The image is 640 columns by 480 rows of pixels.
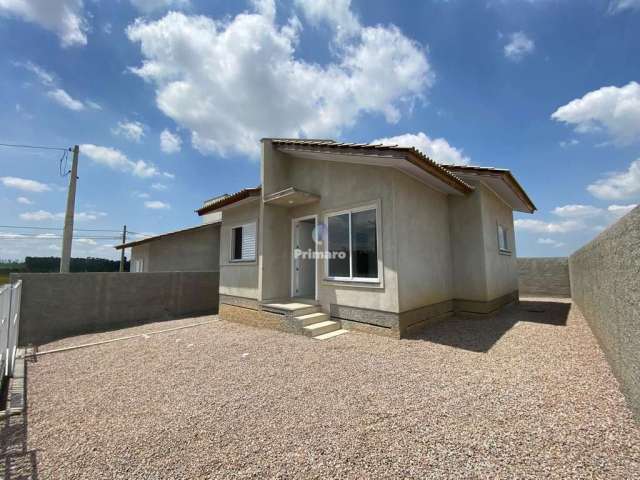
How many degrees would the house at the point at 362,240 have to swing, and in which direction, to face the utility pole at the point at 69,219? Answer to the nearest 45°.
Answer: approximately 45° to its right

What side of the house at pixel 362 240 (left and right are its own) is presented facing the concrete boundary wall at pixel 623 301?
left

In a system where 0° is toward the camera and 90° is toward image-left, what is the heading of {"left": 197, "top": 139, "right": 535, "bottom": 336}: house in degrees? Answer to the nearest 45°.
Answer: approximately 45°

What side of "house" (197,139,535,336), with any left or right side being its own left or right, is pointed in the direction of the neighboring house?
right
